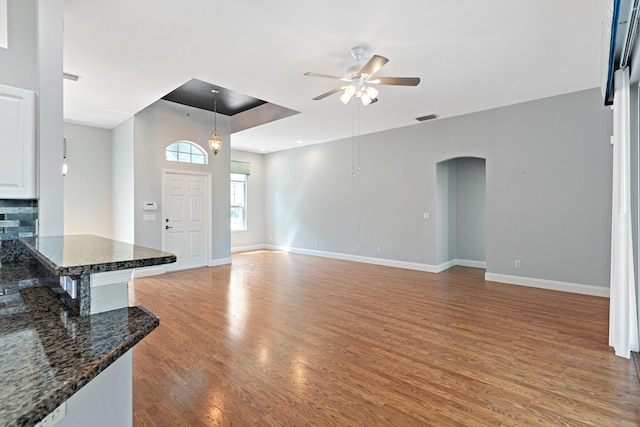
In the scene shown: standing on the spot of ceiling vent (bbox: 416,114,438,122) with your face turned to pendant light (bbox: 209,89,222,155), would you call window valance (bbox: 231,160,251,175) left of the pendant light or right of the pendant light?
right

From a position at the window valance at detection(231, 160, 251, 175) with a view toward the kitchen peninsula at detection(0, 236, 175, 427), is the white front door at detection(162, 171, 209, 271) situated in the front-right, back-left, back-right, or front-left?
front-right

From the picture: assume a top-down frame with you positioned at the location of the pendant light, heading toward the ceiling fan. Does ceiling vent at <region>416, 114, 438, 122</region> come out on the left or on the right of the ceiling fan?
left

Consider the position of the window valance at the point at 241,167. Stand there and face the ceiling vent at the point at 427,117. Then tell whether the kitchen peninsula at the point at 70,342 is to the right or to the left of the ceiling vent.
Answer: right

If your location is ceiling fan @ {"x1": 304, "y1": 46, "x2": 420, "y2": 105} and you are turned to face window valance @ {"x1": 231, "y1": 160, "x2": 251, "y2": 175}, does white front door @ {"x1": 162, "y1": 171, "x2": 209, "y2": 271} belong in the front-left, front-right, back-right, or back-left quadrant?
front-left

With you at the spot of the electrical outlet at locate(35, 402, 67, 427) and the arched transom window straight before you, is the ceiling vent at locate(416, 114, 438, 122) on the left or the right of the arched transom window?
right

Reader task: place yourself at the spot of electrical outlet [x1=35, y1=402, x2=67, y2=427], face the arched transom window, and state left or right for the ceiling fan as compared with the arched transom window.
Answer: right

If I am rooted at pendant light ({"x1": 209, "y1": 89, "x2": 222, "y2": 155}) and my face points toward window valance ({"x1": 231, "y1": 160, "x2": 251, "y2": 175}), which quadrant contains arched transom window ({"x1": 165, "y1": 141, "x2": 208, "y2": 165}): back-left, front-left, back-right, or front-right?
front-left
